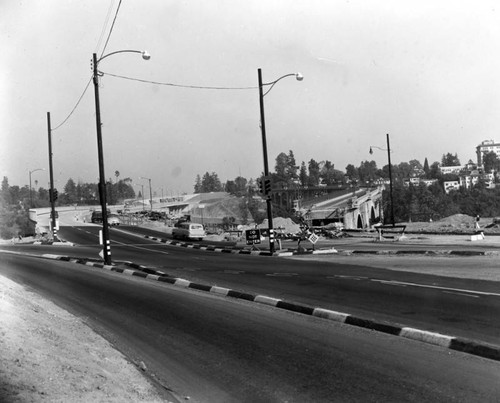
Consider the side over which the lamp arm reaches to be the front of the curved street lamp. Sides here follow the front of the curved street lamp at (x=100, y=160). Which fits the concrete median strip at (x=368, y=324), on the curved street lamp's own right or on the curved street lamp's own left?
on the curved street lamp's own right

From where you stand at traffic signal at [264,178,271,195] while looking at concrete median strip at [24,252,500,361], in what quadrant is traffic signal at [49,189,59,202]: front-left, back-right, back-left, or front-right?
back-right

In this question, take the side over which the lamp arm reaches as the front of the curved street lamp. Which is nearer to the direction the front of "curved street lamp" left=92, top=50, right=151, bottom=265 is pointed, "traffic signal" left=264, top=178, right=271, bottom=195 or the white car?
the traffic signal

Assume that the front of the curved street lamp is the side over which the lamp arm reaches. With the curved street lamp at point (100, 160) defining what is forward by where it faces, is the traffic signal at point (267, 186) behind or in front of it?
in front

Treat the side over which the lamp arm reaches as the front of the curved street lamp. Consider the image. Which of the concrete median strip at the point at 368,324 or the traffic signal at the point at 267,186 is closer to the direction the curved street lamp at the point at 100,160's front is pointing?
the traffic signal

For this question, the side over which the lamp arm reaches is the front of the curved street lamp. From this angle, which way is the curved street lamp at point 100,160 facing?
to the viewer's right

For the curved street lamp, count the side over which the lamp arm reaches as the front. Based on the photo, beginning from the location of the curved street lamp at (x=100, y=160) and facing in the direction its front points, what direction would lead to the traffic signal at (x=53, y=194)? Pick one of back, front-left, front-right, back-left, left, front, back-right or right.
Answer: left

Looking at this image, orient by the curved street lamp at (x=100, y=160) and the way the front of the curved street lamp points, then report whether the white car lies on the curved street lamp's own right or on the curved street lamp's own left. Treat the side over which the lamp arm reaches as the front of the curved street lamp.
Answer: on the curved street lamp's own left
